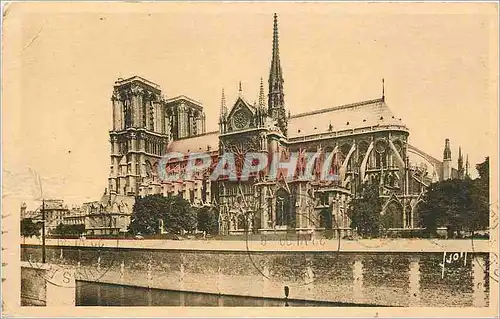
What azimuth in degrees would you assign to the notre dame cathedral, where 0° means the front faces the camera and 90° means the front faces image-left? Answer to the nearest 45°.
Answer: approximately 135°

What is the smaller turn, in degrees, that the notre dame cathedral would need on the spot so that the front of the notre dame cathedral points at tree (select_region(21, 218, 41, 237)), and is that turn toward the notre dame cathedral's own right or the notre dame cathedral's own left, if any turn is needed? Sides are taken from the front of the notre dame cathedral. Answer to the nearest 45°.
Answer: approximately 45° to the notre dame cathedral's own left
